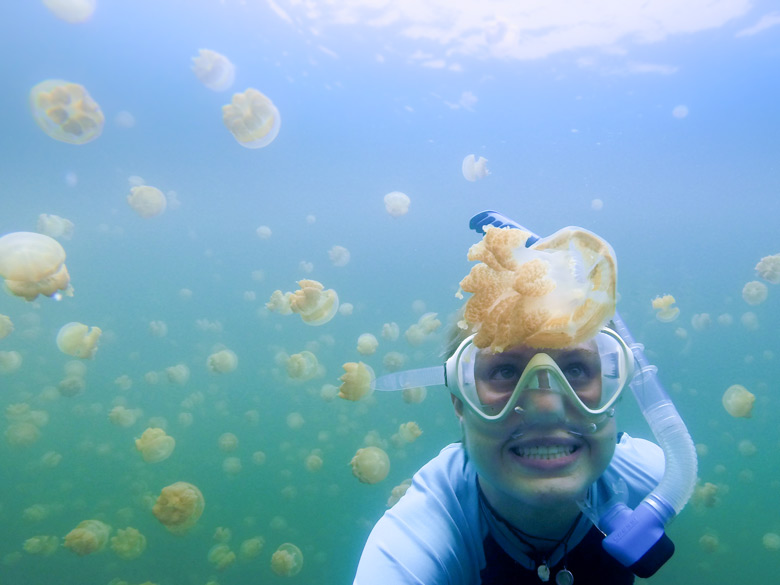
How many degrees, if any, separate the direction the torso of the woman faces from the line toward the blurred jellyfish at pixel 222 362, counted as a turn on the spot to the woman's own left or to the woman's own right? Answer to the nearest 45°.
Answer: approximately 135° to the woman's own right

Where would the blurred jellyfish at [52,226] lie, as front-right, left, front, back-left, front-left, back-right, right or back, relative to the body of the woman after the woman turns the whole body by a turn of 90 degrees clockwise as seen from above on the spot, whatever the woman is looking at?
front-right

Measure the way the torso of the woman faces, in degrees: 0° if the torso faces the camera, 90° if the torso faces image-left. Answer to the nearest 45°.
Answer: approximately 0°

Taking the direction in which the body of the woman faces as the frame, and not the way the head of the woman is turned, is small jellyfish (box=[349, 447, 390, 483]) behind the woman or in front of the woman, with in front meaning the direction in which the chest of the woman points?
behind

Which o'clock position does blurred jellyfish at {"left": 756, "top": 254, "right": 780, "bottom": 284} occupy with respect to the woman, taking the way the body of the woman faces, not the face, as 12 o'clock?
The blurred jellyfish is roughly at 7 o'clock from the woman.

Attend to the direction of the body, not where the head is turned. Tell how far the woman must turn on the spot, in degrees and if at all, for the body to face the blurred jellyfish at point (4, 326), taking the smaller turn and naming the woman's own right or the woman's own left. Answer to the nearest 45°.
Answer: approximately 135° to the woman's own right
